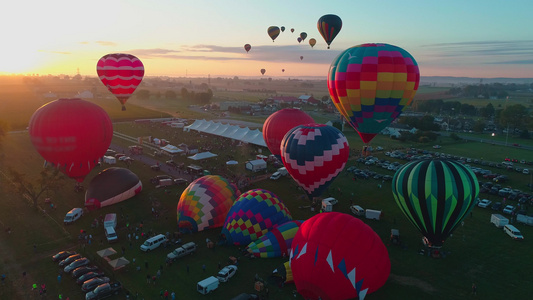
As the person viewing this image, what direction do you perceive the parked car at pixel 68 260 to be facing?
facing the viewer and to the left of the viewer

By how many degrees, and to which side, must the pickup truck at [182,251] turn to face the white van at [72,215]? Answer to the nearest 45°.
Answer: approximately 90° to its right

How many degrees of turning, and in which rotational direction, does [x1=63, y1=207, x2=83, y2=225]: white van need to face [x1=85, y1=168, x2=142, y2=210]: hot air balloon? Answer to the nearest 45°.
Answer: approximately 180°

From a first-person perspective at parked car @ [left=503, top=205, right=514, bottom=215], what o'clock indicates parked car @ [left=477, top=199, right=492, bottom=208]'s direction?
parked car @ [left=477, top=199, right=492, bottom=208] is roughly at 2 o'clock from parked car @ [left=503, top=205, right=514, bottom=215].

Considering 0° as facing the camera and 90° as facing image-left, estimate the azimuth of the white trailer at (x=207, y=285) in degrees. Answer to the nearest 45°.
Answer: approximately 225°
